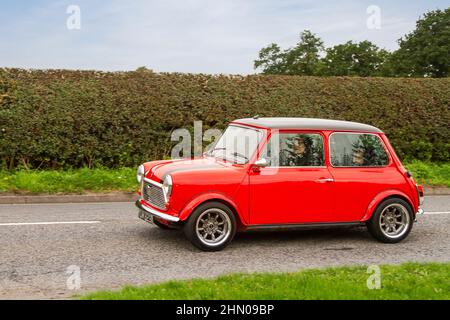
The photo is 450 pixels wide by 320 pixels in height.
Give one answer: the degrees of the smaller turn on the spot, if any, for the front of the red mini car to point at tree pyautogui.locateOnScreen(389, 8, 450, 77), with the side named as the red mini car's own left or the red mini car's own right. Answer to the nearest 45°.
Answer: approximately 90° to the red mini car's own right

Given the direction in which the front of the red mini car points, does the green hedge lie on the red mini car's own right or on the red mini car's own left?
on the red mini car's own right

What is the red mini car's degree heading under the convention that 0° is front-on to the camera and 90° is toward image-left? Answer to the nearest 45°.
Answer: approximately 90°

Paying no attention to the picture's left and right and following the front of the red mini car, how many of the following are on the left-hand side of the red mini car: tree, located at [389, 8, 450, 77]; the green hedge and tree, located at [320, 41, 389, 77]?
0

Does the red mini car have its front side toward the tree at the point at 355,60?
no

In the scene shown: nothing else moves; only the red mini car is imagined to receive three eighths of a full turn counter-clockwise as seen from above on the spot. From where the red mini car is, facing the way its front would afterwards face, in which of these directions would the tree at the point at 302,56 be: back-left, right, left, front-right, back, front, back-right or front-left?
back-left
